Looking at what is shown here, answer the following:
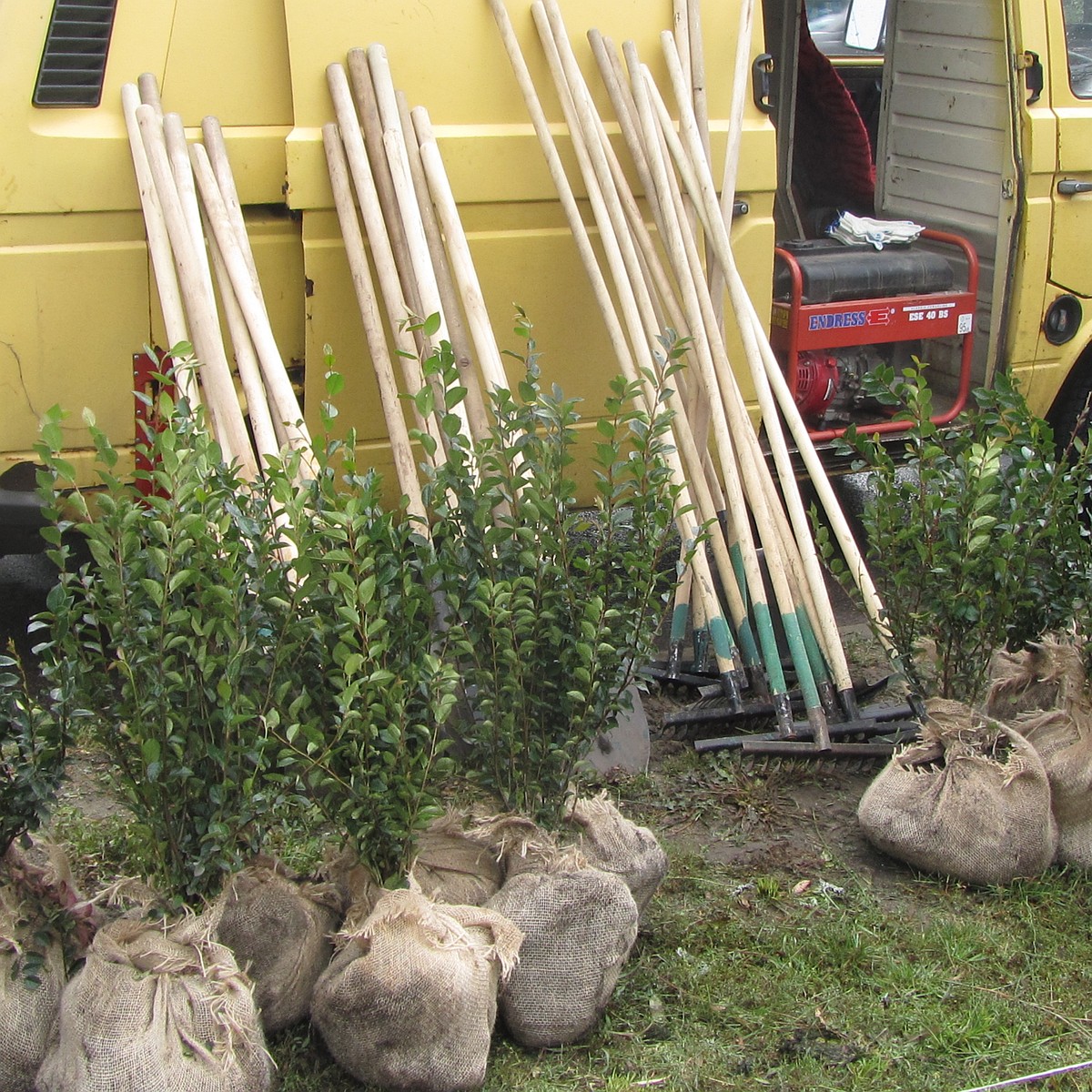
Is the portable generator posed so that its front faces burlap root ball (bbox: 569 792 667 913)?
yes

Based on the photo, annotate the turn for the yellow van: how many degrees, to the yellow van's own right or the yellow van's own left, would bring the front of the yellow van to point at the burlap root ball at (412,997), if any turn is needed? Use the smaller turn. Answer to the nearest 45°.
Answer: approximately 90° to the yellow van's own right

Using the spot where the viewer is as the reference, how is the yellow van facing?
facing to the right of the viewer

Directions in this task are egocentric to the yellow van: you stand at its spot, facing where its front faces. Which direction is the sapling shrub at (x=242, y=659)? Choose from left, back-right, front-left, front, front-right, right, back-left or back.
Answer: right

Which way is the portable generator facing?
toward the camera

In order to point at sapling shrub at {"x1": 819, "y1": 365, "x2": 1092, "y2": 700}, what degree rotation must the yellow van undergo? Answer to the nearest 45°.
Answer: approximately 45° to its right

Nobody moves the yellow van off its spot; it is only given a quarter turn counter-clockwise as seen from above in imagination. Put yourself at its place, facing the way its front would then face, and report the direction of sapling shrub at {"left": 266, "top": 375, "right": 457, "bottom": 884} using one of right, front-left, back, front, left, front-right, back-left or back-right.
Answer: back

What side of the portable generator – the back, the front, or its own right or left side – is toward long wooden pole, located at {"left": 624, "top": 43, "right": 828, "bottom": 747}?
right

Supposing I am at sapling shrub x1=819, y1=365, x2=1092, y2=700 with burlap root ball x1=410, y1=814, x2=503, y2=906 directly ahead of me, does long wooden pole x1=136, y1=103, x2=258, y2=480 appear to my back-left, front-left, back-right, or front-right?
front-right

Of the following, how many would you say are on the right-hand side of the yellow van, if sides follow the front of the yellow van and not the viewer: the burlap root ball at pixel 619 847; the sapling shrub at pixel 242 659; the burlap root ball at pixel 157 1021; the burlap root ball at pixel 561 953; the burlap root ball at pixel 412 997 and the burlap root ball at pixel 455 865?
6

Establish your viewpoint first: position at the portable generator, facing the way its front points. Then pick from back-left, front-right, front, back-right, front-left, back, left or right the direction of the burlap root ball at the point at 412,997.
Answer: front

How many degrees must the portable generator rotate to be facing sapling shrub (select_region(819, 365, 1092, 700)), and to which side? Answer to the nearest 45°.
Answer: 0° — it already faces it

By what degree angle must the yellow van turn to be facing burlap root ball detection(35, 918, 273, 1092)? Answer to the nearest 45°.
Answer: approximately 90° to its right

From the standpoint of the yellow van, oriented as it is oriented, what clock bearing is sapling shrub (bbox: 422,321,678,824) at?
The sapling shrub is roughly at 3 o'clock from the yellow van.

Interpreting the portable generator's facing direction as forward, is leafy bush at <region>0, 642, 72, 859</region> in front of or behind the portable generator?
in front
